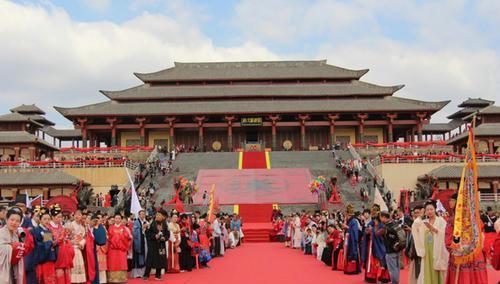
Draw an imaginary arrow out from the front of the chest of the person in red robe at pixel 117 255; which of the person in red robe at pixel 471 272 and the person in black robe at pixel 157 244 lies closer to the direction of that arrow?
the person in red robe

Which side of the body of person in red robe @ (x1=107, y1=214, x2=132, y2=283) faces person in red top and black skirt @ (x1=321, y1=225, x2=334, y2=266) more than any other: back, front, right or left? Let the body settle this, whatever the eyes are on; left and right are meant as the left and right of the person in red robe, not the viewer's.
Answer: left

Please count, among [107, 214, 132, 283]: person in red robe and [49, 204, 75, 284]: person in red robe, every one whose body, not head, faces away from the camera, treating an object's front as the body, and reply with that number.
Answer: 0

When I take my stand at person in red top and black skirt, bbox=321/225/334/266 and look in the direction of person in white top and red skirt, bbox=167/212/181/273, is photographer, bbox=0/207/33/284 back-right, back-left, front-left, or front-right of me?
front-left

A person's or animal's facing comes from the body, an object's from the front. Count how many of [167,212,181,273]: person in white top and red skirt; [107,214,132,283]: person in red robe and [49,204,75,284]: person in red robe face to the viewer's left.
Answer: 0

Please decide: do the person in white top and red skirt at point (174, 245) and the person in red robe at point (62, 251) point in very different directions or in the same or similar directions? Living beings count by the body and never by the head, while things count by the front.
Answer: same or similar directions

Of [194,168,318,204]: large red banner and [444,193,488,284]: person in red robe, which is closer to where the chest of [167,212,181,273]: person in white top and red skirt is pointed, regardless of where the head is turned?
the person in red robe

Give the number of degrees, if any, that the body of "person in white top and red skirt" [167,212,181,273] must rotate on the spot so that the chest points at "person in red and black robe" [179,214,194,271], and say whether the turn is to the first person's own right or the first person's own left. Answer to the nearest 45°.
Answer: approximately 90° to the first person's own left

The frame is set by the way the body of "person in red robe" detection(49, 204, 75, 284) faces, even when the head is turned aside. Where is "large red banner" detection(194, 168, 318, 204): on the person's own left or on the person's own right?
on the person's own left

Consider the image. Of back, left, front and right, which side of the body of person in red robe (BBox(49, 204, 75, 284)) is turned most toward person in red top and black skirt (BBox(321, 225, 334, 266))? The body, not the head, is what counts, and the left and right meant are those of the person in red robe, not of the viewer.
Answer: left

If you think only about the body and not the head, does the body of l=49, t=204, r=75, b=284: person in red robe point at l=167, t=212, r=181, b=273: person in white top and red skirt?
no

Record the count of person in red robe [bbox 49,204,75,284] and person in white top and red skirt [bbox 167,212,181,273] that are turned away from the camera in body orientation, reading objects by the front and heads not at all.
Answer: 0

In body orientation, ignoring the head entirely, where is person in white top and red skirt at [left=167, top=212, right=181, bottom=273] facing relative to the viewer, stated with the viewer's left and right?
facing the viewer and to the right of the viewer

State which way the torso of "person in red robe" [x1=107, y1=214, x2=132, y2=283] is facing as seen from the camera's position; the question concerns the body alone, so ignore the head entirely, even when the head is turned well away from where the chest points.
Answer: toward the camera

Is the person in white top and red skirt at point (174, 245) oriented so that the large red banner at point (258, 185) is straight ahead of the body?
no
